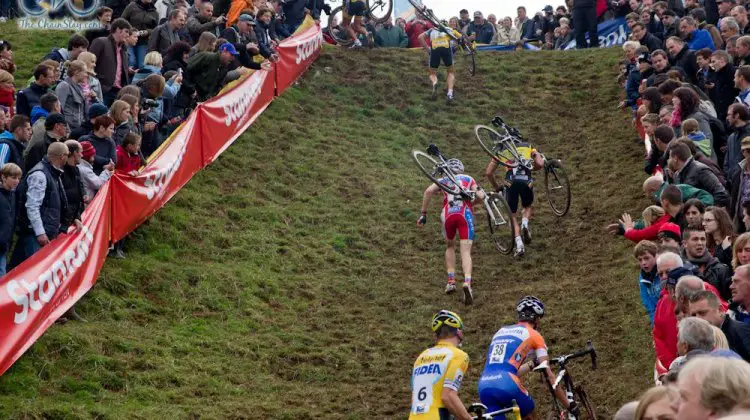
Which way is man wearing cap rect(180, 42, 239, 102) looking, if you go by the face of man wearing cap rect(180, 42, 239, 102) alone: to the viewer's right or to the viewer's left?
to the viewer's right

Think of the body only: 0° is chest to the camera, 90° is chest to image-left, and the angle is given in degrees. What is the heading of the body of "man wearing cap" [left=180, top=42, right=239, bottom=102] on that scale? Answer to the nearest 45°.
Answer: approximately 270°

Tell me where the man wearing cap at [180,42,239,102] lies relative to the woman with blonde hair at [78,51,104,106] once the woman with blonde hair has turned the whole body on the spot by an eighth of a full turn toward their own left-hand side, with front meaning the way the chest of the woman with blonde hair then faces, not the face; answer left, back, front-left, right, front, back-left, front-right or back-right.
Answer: front

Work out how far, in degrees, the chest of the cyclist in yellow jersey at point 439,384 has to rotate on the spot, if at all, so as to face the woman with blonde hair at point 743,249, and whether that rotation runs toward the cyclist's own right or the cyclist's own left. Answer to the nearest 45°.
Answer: approximately 45° to the cyclist's own right

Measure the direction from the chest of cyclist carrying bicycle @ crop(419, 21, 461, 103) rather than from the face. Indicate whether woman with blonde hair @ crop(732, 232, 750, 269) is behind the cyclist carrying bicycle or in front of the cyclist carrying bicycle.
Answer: behind

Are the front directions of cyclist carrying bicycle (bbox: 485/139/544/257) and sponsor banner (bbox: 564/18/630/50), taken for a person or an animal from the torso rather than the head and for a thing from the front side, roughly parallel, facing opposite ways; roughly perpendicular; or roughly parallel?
roughly parallel, facing opposite ways

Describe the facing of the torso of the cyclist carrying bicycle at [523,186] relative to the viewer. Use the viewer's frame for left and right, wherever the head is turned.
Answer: facing away from the viewer

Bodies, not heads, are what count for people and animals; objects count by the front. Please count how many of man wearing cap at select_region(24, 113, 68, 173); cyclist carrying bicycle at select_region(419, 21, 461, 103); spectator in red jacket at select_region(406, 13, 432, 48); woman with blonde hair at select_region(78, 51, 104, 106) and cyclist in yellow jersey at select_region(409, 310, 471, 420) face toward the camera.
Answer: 1

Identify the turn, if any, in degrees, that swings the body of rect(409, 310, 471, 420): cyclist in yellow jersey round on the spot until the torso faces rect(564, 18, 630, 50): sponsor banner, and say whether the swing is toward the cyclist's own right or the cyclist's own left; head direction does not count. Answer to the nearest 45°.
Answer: approximately 45° to the cyclist's own left

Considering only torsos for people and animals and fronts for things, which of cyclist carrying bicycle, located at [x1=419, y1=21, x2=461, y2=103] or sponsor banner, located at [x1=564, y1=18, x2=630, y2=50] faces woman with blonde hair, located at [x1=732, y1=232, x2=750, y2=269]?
the sponsor banner

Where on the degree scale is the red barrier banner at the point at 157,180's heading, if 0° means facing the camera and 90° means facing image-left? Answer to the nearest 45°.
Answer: approximately 315°

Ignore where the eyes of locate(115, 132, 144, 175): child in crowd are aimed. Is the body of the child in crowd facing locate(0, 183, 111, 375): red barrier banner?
no

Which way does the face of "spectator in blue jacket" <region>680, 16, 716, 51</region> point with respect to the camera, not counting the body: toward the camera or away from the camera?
toward the camera

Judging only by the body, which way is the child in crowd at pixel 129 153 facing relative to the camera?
to the viewer's right

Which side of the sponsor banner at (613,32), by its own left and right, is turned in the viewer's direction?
front

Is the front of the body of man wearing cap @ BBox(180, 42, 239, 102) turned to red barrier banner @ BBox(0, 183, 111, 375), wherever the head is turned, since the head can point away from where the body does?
no

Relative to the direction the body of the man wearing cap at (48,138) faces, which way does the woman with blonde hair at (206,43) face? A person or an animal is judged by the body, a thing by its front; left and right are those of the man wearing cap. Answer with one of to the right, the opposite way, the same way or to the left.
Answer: the same way

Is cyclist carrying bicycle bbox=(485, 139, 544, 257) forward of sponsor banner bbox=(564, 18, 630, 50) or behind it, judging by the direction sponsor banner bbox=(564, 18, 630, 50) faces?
forward

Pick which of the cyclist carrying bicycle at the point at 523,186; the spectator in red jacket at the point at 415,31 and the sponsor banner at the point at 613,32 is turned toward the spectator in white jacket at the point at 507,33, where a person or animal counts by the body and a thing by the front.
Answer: the cyclist carrying bicycle
